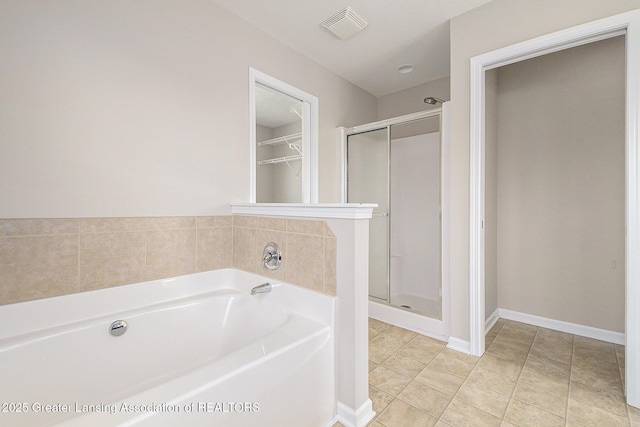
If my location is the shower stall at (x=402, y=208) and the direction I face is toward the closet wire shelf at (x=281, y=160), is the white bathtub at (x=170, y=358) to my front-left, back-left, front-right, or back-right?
front-left

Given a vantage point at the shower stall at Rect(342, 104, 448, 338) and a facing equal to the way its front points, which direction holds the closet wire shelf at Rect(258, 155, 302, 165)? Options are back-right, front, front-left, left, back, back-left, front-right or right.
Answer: front-right

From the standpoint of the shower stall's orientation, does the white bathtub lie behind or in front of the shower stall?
in front

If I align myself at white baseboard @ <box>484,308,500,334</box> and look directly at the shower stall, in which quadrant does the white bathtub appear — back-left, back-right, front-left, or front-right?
front-left
